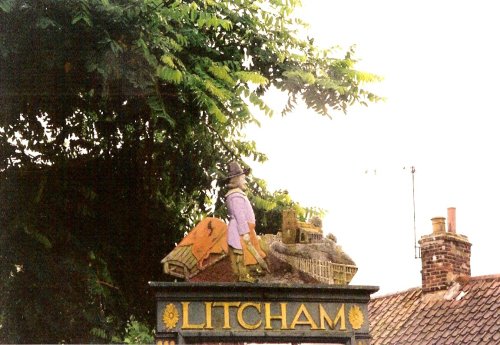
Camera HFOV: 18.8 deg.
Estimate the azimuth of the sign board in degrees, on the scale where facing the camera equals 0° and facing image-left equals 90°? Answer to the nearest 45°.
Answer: approximately 0°

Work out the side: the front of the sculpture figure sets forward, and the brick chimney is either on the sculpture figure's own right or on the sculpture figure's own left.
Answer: on the sculpture figure's own left
